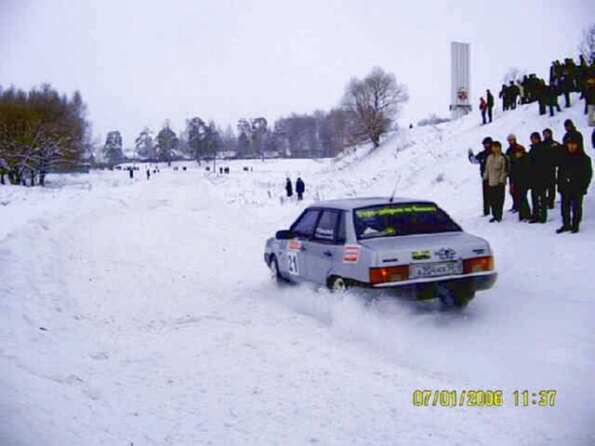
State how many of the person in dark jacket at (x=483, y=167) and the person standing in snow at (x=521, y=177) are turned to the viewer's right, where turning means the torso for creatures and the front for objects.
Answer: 0

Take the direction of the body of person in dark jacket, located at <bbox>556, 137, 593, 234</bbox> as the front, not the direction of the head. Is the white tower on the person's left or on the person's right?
on the person's right

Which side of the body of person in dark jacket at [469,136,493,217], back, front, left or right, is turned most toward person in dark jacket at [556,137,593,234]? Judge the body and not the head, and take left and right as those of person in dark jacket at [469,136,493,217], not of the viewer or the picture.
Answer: left

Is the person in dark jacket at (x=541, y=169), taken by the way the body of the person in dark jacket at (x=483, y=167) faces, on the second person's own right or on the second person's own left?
on the second person's own left

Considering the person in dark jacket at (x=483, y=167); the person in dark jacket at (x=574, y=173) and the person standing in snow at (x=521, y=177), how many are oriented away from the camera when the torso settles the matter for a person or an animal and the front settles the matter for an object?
0

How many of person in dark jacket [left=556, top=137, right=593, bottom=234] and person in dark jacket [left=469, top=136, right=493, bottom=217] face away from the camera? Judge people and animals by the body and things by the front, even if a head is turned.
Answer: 0

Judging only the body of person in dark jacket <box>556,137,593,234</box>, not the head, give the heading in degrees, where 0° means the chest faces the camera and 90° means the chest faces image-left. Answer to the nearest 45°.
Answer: approximately 45°

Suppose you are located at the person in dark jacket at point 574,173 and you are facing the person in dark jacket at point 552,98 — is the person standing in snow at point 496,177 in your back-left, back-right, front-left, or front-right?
front-left

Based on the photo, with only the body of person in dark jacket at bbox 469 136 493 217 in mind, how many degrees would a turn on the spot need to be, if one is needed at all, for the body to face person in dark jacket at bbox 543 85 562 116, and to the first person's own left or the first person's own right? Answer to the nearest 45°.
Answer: approximately 90° to the first person's own right

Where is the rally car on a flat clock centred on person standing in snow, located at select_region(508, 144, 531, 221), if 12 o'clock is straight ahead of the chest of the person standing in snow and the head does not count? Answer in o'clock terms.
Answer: The rally car is roughly at 11 o'clock from the person standing in snow.

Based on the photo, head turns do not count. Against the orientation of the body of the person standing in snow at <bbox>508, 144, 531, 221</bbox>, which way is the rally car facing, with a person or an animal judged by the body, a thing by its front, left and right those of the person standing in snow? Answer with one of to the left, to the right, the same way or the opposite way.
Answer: to the right

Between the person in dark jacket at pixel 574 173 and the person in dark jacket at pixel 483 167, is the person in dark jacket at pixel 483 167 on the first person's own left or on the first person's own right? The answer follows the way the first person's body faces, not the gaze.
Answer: on the first person's own right

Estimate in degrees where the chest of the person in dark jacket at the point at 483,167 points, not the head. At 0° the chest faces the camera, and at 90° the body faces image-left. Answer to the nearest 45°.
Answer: approximately 90°

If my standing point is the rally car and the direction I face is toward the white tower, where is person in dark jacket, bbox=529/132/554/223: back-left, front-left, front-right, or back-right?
front-right

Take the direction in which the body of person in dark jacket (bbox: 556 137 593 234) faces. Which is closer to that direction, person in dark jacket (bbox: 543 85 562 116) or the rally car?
the rally car

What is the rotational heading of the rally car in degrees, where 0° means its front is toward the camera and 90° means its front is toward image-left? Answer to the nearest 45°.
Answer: approximately 135°

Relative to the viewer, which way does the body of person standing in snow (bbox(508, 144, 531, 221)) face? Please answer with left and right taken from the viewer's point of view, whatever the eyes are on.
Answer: facing the viewer and to the left of the viewer

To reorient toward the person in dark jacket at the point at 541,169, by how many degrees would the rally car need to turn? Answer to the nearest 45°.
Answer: approximately 90° to its right

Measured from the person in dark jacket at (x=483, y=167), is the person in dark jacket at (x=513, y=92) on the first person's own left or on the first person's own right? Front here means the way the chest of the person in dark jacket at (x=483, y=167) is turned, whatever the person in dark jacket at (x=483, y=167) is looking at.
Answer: on the first person's own right

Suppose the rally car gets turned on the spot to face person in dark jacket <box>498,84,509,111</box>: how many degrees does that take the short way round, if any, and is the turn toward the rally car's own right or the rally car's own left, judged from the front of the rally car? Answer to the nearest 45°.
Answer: approximately 45° to the rally car's own right
